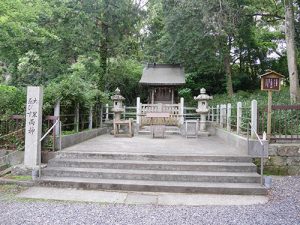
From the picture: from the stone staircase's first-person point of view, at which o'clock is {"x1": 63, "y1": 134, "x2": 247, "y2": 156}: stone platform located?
The stone platform is roughly at 6 o'clock from the stone staircase.

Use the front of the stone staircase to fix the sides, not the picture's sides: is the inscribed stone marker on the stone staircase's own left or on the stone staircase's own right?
on the stone staircase's own right

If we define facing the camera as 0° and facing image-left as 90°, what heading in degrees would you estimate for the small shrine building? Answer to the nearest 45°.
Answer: approximately 0°

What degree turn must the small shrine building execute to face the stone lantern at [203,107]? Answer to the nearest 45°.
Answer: approximately 45° to its left

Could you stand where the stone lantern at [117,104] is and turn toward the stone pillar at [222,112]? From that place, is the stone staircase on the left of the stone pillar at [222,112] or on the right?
right

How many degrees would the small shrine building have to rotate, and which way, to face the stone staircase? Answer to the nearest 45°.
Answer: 0° — it already faces it

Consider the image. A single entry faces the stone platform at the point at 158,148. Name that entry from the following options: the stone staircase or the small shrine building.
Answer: the small shrine building

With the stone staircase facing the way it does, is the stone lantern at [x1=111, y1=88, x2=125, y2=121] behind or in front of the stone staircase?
behind

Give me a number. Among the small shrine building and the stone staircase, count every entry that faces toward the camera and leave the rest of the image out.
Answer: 2

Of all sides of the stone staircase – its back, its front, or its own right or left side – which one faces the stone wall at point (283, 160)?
left

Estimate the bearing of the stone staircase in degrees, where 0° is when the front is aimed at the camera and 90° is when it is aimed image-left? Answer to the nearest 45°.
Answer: approximately 0°

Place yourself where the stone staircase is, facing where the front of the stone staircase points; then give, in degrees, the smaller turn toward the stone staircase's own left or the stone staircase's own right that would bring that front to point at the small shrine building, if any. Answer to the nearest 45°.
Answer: approximately 180°

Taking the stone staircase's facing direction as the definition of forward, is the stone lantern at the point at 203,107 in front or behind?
behind
